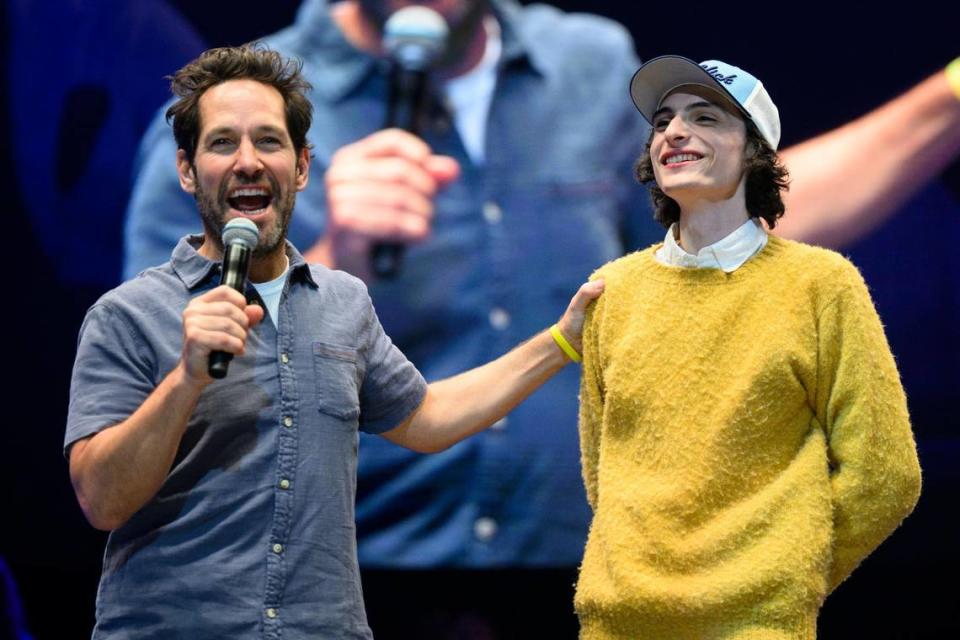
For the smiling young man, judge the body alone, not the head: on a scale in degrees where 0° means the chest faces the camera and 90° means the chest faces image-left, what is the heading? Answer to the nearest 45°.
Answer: approximately 45°

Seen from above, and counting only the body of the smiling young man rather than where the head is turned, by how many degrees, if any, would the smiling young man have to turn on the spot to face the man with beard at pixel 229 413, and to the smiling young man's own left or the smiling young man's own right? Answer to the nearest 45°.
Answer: approximately 45° to the smiling young man's own right
